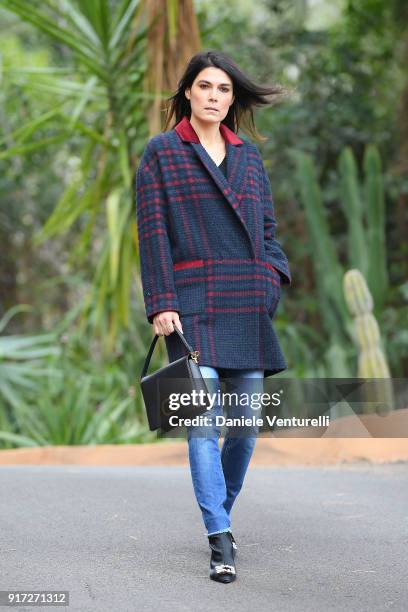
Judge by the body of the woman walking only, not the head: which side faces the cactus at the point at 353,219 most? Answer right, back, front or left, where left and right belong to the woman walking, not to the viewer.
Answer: back

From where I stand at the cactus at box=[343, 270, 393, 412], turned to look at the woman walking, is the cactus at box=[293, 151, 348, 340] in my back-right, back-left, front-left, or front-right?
back-right

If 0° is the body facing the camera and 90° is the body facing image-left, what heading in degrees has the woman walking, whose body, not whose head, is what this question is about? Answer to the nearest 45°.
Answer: approximately 0°

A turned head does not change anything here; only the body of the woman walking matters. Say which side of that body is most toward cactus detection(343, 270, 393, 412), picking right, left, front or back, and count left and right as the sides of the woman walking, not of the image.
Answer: back

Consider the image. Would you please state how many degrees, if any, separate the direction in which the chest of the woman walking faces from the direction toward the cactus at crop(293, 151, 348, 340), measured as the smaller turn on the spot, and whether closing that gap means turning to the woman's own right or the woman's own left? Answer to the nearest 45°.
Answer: approximately 180°
